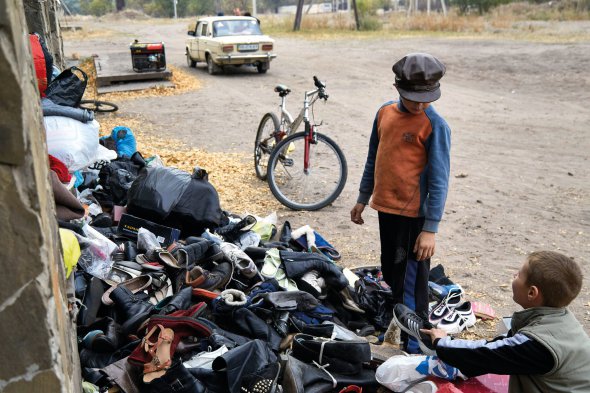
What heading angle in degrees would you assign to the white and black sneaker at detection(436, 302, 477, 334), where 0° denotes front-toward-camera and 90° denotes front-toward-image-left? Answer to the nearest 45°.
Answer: approximately 45°

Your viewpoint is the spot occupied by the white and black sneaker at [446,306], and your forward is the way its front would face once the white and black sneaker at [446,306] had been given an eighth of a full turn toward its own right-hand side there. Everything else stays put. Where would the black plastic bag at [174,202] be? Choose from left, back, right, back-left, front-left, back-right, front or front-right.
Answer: front

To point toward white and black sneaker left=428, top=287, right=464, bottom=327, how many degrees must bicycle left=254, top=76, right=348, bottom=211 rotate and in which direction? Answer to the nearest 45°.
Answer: approximately 45° to its right

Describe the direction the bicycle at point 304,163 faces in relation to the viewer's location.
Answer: facing the viewer and to the right of the viewer

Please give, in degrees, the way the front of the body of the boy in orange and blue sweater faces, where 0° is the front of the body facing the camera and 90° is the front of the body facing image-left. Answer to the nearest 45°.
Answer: approximately 45°

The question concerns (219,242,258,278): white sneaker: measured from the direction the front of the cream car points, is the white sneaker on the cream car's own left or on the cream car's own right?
on the cream car's own left

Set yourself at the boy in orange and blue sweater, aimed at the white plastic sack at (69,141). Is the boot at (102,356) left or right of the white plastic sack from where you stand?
left

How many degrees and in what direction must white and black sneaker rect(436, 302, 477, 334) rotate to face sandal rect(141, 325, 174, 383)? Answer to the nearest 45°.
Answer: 0° — it already faces it

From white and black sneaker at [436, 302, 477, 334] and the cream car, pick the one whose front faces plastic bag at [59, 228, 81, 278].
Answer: the white and black sneaker

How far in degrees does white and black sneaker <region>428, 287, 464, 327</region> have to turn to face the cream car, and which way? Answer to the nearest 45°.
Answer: approximately 90° to its right
